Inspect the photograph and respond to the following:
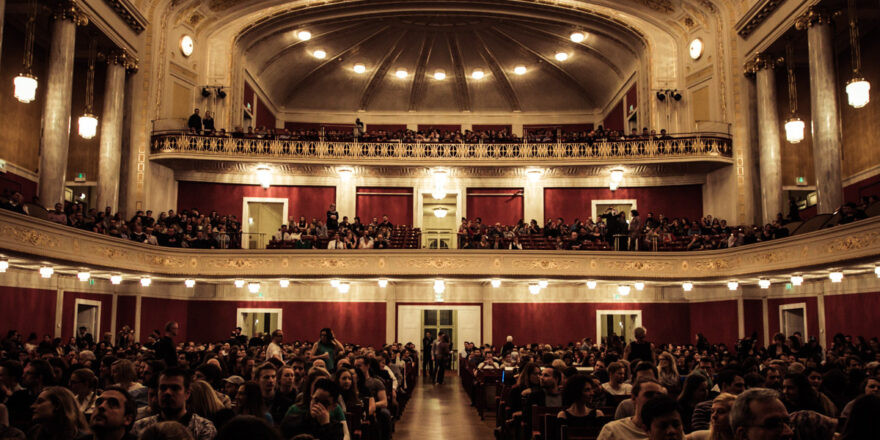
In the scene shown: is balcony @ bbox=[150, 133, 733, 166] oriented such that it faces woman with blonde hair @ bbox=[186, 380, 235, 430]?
yes

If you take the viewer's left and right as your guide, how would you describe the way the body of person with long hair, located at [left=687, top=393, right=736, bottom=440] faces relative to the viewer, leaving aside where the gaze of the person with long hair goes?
facing the viewer and to the left of the viewer

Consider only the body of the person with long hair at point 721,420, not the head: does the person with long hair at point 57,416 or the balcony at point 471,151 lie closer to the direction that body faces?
the person with long hair

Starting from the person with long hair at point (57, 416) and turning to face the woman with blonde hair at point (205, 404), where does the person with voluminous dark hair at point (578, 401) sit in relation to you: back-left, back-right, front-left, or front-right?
front-right

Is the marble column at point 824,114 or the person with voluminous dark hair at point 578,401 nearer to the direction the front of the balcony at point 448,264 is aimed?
the person with voluminous dark hair

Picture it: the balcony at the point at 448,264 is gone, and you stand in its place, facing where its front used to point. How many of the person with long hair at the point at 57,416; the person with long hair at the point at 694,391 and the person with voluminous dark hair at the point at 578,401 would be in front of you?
3

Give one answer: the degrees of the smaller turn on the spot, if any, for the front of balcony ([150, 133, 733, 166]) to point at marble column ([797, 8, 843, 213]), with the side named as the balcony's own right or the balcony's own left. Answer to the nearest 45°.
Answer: approximately 45° to the balcony's own left

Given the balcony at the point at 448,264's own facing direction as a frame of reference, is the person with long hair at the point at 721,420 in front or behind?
in front

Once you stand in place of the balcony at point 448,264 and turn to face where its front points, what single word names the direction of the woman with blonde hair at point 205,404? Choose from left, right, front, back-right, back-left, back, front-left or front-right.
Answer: front

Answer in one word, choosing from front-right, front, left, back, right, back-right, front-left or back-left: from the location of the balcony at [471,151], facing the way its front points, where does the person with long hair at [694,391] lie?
front

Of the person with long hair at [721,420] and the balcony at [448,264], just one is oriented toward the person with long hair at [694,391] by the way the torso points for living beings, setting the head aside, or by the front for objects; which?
the balcony

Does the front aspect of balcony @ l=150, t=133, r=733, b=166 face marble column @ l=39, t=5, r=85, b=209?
no

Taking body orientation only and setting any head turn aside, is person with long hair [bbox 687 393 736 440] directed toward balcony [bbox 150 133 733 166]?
no

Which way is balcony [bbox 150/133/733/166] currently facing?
toward the camera

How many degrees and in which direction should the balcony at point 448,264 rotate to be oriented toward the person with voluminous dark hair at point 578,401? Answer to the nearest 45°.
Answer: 0° — it already faces them

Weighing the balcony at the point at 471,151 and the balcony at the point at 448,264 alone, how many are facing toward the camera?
2

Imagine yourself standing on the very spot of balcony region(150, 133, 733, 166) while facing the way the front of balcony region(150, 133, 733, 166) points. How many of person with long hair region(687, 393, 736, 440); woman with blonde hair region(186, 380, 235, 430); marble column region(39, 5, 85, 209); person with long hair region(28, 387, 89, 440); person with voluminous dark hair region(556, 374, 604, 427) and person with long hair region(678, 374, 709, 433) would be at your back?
0

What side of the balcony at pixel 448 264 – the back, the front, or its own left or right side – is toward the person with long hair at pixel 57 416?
front

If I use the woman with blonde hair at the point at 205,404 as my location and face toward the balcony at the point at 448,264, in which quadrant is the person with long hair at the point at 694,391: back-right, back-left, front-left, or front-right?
front-right

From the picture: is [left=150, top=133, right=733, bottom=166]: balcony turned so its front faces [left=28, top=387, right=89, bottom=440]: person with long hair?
yes

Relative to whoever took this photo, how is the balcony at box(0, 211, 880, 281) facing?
facing the viewer
